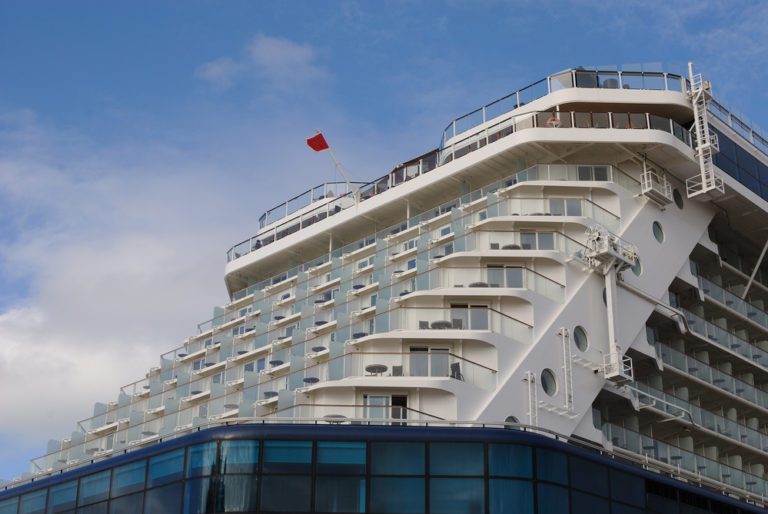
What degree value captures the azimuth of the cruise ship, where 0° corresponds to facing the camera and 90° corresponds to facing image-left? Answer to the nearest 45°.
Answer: approximately 225°
